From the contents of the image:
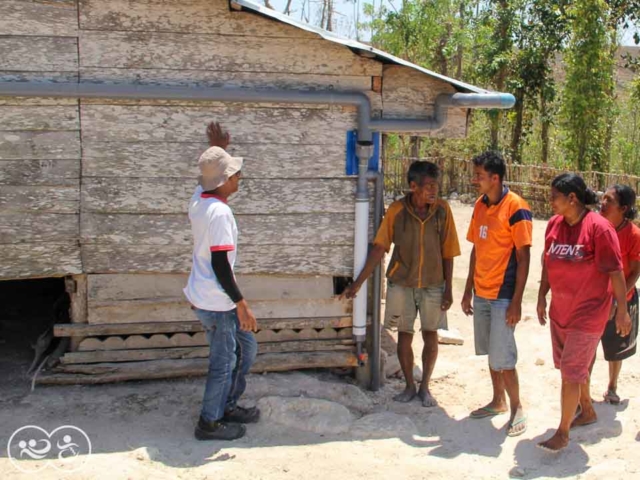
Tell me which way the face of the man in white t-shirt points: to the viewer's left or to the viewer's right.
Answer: to the viewer's right

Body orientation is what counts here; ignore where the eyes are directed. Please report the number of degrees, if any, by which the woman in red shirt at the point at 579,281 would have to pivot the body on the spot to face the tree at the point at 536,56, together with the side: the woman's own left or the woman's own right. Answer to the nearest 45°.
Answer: approximately 135° to the woman's own right

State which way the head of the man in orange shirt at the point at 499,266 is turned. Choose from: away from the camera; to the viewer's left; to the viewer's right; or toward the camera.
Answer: to the viewer's left

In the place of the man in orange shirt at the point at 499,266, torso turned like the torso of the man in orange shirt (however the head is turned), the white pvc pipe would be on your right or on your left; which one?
on your right

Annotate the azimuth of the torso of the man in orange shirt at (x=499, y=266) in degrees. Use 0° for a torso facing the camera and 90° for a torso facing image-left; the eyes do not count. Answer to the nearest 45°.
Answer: approximately 45°

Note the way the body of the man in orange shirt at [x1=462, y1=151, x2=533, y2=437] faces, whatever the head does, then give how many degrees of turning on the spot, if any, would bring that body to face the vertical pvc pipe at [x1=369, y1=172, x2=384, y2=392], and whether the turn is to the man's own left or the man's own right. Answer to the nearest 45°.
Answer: approximately 90° to the man's own right
